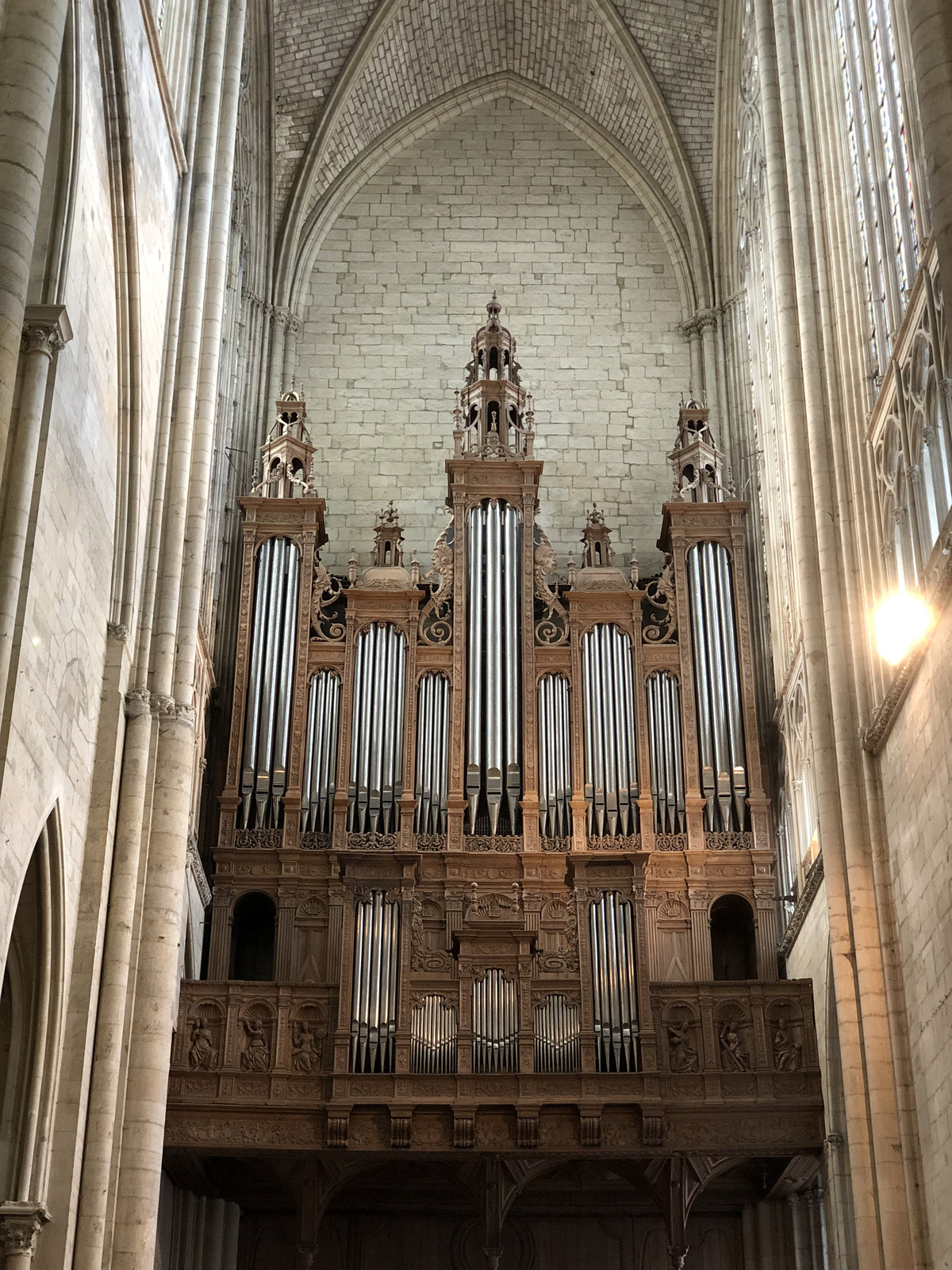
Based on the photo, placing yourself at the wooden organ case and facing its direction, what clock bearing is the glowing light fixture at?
The glowing light fixture is roughly at 11 o'clock from the wooden organ case.

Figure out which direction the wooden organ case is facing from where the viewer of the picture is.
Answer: facing the viewer
